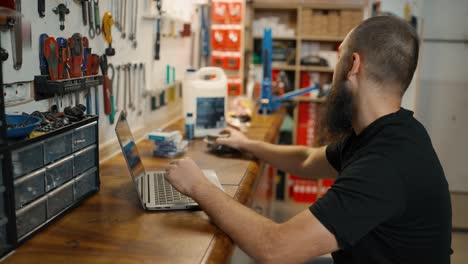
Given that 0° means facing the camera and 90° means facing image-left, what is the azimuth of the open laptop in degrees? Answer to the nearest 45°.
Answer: approximately 270°

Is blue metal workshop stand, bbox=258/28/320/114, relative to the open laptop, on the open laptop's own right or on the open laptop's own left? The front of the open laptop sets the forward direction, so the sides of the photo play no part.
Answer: on the open laptop's own left

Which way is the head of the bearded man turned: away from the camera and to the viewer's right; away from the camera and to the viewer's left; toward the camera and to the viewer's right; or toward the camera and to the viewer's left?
away from the camera and to the viewer's left

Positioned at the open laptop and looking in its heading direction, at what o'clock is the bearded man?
The bearded man is roughly at 1 o'clock from the open laptop.

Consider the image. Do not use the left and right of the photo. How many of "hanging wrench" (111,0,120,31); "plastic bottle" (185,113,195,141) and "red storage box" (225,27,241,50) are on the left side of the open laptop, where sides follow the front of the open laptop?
3

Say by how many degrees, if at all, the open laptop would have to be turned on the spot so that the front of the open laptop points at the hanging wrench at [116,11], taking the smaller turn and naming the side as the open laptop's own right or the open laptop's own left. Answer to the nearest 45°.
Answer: approximately 90° to the open laptop's own left

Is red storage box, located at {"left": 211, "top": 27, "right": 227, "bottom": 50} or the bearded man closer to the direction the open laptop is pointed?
the bearded man

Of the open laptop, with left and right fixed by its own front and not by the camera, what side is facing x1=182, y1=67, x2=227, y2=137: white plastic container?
left

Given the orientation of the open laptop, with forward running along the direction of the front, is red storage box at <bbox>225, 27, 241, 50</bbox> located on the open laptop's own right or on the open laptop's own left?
on the open laptop's own left
